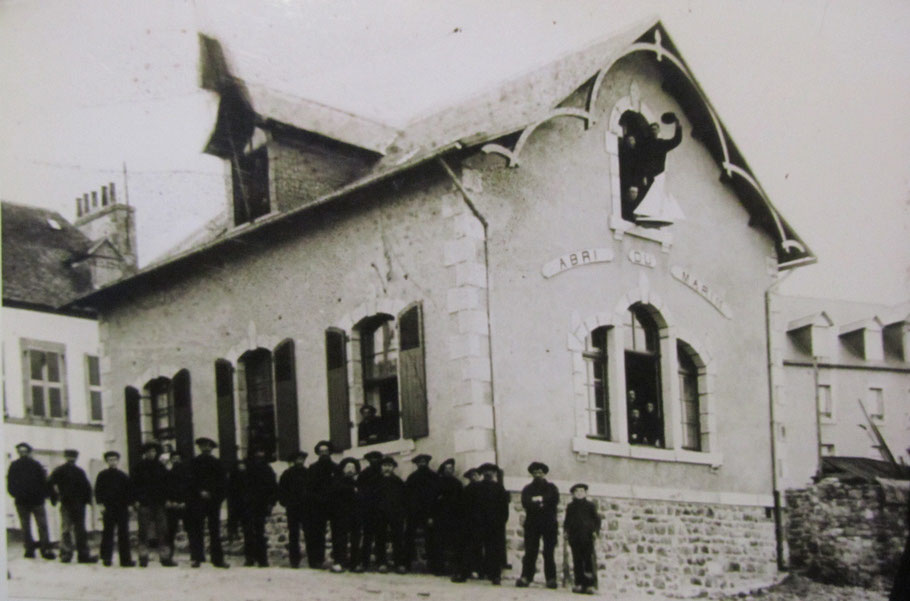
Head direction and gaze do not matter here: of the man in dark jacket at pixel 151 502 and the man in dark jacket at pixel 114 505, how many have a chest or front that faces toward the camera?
2

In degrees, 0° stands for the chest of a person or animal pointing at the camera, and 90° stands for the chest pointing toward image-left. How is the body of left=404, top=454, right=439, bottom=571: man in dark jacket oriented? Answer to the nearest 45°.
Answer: approximately 0°
